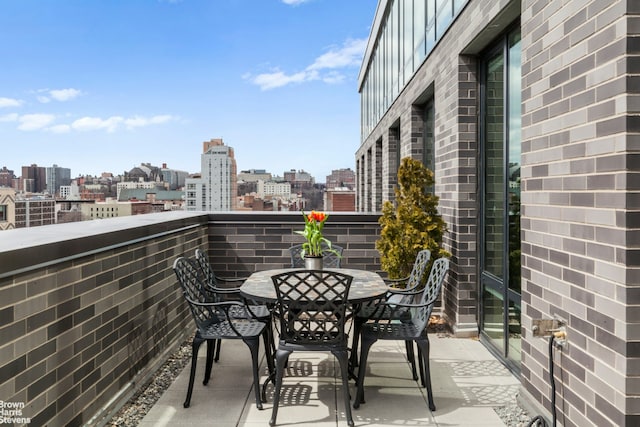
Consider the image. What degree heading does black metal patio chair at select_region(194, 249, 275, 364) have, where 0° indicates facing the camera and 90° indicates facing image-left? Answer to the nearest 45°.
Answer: approximately 270°

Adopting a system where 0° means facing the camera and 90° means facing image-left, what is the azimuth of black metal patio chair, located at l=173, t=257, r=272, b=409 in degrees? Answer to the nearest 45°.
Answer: approximately 270°

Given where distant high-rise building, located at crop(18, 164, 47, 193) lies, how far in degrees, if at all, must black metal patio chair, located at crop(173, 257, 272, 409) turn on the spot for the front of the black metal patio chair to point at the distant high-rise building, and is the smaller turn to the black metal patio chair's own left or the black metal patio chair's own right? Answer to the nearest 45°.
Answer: approximately 135° to the black metal patio chair's own left

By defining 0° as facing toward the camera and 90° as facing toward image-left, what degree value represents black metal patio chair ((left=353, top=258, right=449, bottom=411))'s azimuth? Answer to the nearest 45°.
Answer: approximately 90°

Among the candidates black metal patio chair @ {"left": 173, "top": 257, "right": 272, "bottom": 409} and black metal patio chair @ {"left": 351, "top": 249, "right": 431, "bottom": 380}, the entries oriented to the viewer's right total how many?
1

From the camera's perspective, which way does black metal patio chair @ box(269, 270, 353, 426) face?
away from the camera

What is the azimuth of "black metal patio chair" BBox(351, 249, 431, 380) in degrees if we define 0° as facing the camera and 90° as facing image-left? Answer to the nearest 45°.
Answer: approximately 90°

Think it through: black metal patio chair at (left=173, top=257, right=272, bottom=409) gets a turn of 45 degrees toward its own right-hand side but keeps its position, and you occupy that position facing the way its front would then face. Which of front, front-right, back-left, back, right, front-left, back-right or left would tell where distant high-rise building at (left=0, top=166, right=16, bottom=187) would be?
back

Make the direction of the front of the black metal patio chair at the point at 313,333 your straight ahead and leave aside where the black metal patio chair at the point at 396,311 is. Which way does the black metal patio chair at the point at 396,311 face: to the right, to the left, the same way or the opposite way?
to the left

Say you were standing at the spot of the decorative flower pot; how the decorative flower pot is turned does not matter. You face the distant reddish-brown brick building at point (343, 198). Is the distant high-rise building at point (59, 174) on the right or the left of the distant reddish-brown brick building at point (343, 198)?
left

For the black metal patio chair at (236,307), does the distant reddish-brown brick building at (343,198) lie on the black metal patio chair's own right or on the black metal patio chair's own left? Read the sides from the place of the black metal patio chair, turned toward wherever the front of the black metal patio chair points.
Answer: on the black metal patio chair's own left

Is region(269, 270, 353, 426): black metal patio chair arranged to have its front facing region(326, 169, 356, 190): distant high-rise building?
yes
